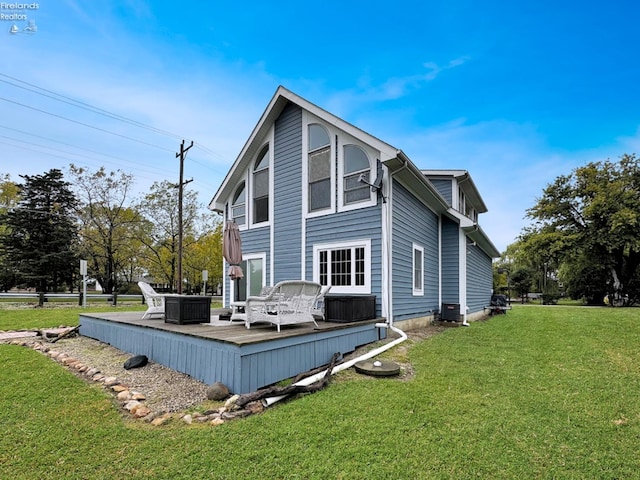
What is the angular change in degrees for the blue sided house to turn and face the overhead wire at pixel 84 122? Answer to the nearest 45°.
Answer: approximately 90° to its right

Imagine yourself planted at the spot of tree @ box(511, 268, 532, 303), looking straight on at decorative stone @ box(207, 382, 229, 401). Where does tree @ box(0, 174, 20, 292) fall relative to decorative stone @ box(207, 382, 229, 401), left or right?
right

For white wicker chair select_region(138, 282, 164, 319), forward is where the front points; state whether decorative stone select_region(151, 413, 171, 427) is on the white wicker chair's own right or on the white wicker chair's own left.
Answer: on the white wicker chair's own right

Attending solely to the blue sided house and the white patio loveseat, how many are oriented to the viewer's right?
0

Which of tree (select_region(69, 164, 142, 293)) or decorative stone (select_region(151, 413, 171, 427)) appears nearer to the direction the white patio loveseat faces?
the tree

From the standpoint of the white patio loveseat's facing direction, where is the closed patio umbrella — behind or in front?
in front

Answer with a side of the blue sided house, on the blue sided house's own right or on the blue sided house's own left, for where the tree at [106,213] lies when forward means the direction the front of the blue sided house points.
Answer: on the blue sided house's own right

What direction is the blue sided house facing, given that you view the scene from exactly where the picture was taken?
facing the viewer and to the left of the viewer

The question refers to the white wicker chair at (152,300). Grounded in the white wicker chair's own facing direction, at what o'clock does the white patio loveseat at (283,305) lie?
The white patio loveseat is roughly at 2 o'clock from the white wicker chair.

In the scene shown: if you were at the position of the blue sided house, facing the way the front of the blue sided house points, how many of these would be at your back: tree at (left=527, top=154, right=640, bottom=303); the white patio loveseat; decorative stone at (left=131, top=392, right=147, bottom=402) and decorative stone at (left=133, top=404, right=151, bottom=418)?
1

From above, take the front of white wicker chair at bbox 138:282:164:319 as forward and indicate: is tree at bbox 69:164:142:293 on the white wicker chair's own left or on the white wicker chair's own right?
on the white wicker chair's own left
